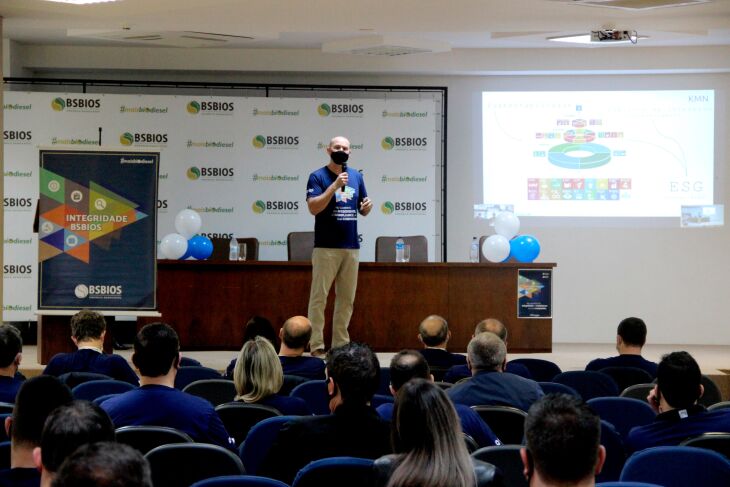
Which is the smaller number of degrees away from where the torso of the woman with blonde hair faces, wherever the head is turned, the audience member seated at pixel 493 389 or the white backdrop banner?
the white backdrop banner

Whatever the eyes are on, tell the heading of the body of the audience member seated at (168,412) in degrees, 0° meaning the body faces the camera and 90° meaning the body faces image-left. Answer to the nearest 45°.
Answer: approximately 180°

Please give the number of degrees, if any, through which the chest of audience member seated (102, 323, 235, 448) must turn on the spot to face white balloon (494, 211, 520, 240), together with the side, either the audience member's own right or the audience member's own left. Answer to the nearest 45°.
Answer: approximately 45° to the audience member's own right

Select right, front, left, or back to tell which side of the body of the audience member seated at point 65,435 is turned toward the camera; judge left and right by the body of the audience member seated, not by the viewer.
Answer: back

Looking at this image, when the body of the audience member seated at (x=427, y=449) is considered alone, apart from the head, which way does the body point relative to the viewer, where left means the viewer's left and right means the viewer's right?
facing away from the viewer

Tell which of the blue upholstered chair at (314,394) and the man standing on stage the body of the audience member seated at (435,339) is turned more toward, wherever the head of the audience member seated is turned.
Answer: the man standing on stage

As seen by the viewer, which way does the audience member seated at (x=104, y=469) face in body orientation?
away from the camera

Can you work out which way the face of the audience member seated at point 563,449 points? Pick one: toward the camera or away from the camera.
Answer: away from the camera

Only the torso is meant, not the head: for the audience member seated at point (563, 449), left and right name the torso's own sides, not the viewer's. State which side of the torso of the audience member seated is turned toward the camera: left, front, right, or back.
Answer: back

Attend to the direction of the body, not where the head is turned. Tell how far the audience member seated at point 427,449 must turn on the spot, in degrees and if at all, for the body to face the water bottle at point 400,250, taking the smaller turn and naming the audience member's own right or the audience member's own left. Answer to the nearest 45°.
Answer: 0° — they already face it

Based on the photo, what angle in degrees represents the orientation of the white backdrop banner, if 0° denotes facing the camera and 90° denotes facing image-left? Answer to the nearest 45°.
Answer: approximately 0°

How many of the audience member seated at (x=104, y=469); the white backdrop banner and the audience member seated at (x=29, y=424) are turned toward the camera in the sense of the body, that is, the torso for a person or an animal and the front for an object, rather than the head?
1

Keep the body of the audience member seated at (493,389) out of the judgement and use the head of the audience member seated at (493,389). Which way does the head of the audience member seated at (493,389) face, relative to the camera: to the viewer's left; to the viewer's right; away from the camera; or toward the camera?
away from the camera

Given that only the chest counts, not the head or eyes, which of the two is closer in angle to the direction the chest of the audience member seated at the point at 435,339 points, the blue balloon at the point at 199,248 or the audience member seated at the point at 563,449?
the blue balloon

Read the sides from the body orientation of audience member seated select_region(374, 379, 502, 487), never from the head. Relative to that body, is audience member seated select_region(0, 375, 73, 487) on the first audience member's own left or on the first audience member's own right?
on the first audience member's own left

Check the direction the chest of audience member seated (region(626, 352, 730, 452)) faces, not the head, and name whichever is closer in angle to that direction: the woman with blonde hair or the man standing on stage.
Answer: the man standing on stage

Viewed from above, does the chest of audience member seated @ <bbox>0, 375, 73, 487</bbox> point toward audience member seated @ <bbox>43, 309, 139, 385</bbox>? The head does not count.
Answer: yes

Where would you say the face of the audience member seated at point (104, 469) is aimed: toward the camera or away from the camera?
away from the camera

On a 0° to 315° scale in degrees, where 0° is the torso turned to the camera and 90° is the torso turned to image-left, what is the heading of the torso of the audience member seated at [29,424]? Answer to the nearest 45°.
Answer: approximately 180°
